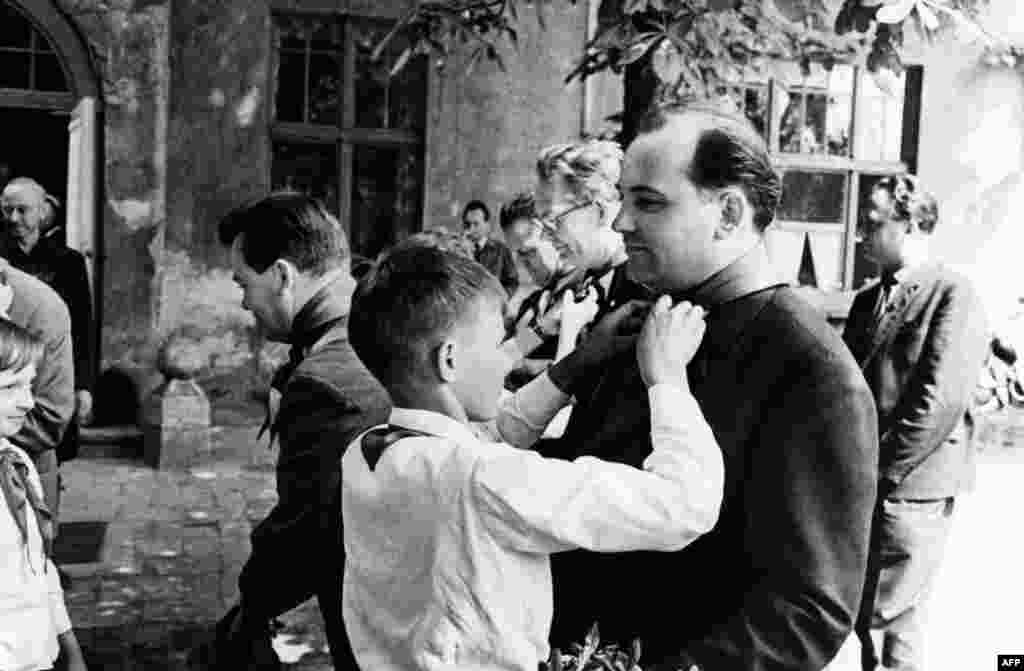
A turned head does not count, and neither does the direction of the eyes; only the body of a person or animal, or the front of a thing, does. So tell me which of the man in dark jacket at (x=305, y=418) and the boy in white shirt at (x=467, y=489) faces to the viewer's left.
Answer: the man in dark jacket

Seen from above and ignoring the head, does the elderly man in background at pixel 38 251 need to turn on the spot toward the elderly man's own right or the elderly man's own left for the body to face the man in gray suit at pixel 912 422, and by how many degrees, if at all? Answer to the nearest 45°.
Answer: approximately 90° to the elderly man's own left

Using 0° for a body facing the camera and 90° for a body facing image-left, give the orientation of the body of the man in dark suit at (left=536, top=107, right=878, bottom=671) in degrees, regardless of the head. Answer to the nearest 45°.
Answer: approximately 90°

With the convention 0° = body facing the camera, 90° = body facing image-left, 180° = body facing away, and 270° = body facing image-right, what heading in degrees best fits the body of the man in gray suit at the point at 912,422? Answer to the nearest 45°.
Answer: approximately 45°

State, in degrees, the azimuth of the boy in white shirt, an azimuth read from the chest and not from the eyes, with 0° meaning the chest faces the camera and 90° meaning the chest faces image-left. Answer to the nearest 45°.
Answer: approximately 225°

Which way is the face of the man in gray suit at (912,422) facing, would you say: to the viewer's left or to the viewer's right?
to the viewer's left

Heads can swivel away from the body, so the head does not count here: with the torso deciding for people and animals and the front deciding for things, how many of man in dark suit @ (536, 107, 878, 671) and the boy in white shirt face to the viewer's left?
1

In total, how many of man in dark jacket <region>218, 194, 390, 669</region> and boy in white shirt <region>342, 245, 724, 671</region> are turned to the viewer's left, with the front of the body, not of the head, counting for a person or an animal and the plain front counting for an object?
1

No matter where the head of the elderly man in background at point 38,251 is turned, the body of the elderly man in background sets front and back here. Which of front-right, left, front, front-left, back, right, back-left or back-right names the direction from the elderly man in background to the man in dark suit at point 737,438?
front-left

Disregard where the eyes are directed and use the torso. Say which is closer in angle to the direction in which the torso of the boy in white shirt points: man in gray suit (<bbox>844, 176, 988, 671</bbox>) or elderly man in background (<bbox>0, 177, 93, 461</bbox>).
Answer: the man in gray suit

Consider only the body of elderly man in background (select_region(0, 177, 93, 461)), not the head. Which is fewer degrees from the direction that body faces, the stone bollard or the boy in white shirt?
the boy in white shirt

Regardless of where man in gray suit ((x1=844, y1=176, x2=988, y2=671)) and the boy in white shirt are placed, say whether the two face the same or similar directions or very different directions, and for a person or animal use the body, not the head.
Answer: very different directions
